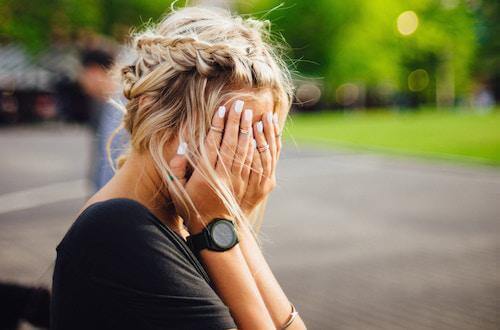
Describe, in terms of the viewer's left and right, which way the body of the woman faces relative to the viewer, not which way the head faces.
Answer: facing the viewer and to the right of the viewer

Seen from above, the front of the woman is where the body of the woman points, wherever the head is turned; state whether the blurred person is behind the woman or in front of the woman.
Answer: behind
